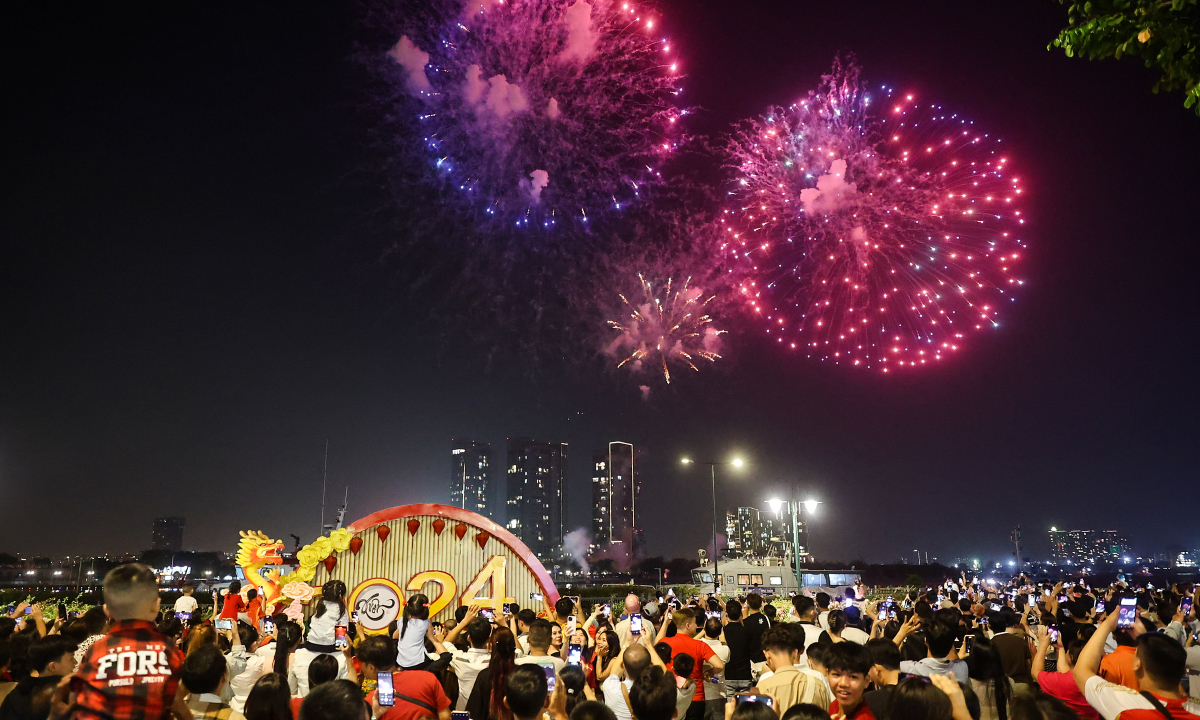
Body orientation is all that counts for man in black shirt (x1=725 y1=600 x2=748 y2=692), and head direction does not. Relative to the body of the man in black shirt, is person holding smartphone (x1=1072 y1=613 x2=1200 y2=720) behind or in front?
behind

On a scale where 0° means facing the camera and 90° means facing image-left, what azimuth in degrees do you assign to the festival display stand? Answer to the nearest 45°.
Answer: approximately 0°

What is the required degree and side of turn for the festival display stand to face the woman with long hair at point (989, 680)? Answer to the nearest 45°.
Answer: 0° — it already faces them

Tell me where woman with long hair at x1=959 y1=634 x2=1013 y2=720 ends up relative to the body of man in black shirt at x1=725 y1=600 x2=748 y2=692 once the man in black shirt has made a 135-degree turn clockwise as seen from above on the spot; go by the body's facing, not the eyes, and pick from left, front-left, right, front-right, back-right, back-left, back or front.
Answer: front

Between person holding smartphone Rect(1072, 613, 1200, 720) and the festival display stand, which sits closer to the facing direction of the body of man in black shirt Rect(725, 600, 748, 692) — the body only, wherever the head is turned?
the festival display stand

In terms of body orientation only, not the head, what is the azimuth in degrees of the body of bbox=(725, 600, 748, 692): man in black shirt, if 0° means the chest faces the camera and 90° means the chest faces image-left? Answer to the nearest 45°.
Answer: approximately 180°

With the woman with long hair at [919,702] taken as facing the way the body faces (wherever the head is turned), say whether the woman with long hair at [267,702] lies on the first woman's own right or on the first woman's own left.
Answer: on the first woman's own left

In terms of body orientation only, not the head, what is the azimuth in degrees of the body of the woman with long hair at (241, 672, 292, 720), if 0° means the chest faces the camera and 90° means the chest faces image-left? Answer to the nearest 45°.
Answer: approximately 180°

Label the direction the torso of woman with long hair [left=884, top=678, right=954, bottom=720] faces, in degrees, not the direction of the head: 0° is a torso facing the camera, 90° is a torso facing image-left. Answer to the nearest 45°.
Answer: approximately 180°

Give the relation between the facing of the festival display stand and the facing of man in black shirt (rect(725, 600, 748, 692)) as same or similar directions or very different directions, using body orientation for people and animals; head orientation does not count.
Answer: very different directions

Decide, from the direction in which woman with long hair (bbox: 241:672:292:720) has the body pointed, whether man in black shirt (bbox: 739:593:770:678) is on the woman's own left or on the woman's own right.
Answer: on the woman's own right

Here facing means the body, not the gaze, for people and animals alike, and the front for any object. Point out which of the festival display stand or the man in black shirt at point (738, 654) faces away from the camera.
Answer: the man in black shirt
